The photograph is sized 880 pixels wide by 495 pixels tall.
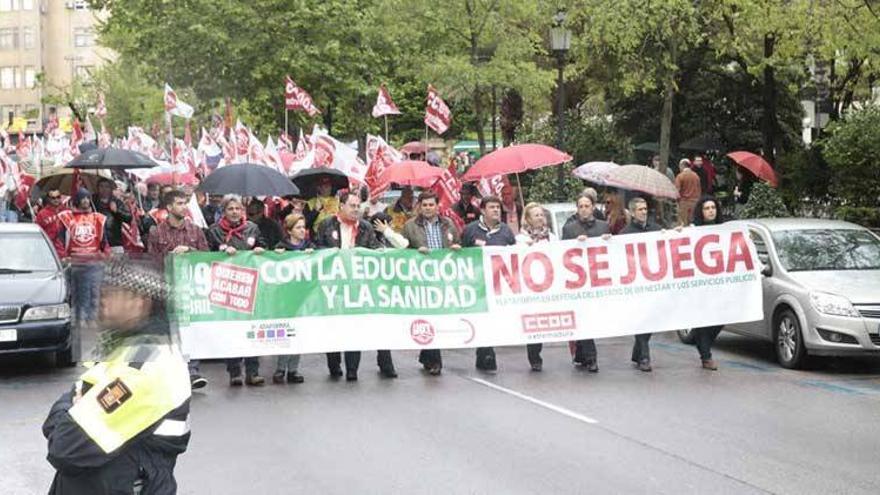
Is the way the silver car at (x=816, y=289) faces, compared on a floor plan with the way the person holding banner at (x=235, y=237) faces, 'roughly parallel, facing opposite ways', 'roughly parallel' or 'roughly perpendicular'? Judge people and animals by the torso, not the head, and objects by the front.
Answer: roughly parallel

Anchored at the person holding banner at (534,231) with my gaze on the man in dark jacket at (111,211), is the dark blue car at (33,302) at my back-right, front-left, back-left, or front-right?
front-left

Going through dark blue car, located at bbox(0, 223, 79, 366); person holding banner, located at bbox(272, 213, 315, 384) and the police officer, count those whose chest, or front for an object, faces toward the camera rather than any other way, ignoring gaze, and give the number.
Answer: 2

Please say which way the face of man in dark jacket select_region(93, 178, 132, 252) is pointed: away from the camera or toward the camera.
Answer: toward the camera

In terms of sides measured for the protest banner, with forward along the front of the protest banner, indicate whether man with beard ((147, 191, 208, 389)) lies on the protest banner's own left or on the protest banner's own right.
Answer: on the protest banner's own right

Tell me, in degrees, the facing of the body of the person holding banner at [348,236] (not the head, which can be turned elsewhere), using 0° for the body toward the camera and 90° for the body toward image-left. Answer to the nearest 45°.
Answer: approximately 0°

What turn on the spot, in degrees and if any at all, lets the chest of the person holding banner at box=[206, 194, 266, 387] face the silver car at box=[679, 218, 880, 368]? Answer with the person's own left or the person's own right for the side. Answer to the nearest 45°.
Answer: approximately 90° to the person's own left

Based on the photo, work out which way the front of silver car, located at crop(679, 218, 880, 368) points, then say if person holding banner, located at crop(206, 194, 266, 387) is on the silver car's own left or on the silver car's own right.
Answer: on the silver car's own right

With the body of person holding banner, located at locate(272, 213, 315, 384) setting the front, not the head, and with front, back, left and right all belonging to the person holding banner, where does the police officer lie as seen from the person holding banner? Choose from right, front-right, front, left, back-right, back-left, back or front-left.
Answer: front

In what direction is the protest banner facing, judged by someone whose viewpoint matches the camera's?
facing the viewer

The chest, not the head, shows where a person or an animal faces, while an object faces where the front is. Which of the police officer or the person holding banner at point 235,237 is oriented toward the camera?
the person holding banner

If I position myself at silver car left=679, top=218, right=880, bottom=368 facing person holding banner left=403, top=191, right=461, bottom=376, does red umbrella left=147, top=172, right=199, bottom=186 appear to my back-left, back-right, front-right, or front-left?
front-right

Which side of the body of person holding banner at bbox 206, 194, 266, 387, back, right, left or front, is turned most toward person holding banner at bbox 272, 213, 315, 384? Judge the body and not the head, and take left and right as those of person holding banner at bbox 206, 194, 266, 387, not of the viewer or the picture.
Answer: left

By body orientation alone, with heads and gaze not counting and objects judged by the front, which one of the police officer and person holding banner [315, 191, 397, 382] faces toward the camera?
the person holding banner

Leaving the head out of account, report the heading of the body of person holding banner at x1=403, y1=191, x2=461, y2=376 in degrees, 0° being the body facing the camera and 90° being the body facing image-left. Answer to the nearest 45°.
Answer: approximately 0°

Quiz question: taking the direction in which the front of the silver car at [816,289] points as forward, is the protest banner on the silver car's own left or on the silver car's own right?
on the silver car's own right
